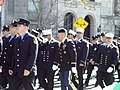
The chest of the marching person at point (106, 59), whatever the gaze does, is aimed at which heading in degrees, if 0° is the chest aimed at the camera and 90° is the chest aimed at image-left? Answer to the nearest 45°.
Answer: approximately 45°

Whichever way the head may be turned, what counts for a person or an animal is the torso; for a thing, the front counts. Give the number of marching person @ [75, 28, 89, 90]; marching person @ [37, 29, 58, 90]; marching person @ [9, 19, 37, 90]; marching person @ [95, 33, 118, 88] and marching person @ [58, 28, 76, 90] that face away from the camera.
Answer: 0

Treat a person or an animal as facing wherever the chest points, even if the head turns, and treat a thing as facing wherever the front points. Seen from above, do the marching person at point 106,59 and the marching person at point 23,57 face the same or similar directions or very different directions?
same or similar directions

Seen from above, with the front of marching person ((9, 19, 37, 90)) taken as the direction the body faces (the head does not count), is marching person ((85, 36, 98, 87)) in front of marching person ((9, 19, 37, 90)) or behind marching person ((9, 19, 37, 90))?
behind

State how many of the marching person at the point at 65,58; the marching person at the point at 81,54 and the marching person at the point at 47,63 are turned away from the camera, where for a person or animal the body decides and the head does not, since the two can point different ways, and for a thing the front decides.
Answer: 0

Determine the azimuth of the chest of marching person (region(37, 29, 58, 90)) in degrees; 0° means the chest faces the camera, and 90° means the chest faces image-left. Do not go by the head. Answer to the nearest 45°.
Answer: approximately 45°

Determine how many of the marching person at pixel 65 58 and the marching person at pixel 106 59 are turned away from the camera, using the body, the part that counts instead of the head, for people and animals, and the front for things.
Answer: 0

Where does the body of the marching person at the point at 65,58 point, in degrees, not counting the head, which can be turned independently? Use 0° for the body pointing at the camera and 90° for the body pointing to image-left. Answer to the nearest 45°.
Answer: approximately 45°

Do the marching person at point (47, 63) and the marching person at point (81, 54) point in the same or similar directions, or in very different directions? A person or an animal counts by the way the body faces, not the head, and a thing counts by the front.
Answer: same or similar directions

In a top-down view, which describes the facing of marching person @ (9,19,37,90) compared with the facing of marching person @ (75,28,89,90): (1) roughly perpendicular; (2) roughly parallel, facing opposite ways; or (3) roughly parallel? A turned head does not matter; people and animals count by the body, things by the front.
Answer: roughly parallel
